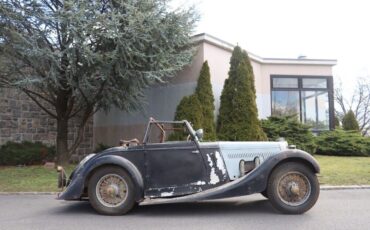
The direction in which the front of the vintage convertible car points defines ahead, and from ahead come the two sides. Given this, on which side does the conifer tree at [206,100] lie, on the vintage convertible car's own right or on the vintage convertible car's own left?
on the vintage convertible car's own left

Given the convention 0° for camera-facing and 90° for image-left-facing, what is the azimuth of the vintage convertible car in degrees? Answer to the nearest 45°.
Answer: approximately 270°

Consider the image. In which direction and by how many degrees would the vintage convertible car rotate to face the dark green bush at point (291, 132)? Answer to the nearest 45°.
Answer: approximately 45° to its left

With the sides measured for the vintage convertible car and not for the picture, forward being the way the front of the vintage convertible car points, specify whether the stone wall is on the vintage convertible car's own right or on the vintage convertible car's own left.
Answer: on the vintage convertible car's own left

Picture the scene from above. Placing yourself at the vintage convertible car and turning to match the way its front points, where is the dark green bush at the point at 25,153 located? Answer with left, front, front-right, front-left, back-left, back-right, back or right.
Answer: back-left

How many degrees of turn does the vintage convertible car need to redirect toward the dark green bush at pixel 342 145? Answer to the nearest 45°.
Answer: approximately 45° to its left

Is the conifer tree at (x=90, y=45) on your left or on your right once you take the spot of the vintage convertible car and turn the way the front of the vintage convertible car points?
on your left

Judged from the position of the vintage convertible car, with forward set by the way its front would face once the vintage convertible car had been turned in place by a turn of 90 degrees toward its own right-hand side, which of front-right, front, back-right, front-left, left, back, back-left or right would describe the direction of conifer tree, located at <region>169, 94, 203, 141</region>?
back

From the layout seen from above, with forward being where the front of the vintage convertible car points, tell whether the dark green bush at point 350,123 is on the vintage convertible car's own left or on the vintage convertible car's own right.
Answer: on the vintage convertible car's own left

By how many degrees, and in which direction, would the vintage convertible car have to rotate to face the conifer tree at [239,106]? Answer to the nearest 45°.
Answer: approximately 90° to its left
